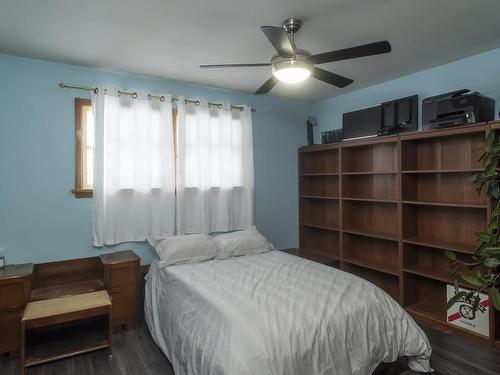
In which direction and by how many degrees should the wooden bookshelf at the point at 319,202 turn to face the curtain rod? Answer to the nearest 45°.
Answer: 0° — it already faces it

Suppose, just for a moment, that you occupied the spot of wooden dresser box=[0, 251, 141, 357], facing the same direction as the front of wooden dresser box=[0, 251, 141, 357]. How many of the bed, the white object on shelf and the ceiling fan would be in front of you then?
3

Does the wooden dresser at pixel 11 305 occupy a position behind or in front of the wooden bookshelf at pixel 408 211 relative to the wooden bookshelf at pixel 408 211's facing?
in front

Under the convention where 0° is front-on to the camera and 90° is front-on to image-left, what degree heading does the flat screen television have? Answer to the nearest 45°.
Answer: approximately 45°

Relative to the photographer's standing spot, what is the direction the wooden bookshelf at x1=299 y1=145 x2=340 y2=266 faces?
facing the viewer and to the left of the viewer

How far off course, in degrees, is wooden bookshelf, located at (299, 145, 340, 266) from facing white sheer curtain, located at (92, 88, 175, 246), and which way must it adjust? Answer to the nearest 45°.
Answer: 0° — it already faces it

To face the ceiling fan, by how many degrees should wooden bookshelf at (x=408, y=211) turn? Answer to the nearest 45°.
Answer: approximately 45° to its left

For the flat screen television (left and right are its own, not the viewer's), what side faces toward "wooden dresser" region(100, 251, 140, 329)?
front

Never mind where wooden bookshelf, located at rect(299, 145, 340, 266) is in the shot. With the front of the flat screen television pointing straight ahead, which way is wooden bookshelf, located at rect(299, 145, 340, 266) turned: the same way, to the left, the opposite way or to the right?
the same way

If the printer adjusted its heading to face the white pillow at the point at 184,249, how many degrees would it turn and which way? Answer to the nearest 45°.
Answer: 0° — it already faces it

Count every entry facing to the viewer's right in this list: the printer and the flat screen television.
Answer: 0

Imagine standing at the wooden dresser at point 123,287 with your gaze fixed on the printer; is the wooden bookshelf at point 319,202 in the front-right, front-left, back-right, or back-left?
front-left

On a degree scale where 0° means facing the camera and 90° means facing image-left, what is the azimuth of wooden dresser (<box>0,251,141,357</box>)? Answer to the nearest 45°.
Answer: approximately 315°

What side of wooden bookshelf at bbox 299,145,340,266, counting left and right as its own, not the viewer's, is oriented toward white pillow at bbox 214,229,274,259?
front

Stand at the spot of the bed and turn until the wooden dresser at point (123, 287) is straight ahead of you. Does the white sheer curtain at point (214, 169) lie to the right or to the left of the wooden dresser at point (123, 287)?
right

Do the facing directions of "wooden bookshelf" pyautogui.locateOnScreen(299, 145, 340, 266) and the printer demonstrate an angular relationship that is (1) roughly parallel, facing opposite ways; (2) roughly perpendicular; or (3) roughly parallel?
roughly parallel
